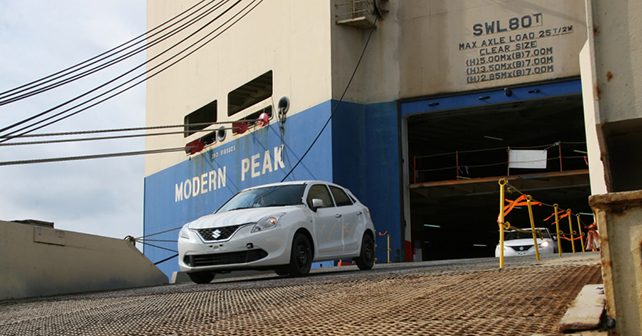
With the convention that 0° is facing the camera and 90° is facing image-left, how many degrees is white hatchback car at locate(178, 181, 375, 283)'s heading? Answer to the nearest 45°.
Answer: approximately 45°

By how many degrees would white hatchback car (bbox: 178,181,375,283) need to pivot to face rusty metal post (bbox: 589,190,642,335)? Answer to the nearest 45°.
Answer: approximately 45° to its left
